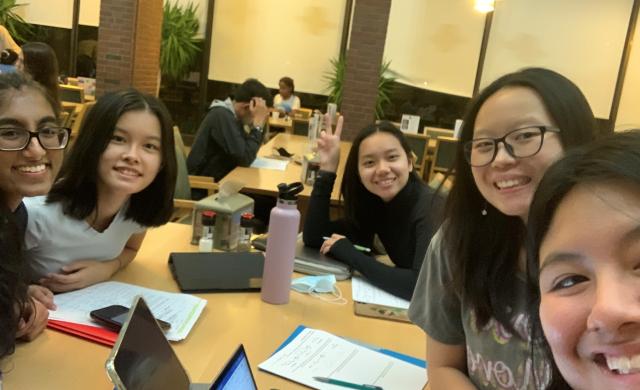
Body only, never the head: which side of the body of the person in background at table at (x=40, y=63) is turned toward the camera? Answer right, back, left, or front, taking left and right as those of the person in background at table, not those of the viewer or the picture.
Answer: back

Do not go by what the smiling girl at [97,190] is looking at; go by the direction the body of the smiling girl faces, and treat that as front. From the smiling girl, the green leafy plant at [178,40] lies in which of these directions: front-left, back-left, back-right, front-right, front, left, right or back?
back-left

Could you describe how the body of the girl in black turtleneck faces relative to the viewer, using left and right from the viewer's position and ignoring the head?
facing the viewer and to the left of the viewer

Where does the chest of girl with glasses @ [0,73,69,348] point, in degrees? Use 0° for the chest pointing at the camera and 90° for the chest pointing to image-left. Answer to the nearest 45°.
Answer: approximately 315°

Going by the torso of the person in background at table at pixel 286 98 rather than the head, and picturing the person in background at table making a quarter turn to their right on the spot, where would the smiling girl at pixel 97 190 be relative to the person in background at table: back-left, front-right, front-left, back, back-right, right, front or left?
left

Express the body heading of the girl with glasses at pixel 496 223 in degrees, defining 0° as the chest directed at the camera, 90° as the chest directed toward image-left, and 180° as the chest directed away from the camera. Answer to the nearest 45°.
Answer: approximately 0°

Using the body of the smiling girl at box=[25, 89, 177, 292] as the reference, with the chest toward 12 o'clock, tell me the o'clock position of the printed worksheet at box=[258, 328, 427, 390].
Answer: The printed worksheet is roughly at 12 o'clock from the smiling girl.

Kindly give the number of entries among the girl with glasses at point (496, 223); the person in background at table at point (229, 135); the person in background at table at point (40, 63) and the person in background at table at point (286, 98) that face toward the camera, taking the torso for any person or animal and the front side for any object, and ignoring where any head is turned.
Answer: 2

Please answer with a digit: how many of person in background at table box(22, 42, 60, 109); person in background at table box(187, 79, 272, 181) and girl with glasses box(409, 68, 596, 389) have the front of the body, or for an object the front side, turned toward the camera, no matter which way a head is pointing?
1

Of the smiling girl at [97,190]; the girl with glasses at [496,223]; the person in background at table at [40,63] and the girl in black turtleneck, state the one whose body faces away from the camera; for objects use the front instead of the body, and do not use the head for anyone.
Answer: the person in background at table

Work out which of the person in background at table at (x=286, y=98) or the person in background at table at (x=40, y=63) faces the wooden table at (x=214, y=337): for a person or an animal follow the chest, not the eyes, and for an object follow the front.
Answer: the person in background at table at (x=286, y=98)
